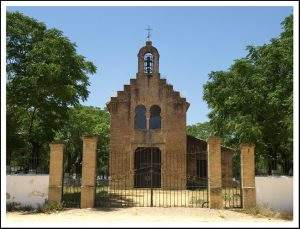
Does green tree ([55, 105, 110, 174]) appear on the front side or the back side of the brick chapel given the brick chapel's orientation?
on the back side

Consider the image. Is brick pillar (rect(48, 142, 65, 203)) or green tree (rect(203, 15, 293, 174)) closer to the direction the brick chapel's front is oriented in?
the brick pillar

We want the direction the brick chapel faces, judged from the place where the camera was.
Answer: facing the viewer

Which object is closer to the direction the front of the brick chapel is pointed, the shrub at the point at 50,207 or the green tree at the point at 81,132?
the shrub

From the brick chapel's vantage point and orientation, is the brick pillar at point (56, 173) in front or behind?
in front

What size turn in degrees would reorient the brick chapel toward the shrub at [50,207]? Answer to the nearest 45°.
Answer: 0° — it already faces it

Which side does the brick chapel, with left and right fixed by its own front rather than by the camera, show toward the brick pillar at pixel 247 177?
front

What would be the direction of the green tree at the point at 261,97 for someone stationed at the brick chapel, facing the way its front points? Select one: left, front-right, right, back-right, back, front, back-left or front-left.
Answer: front-left
